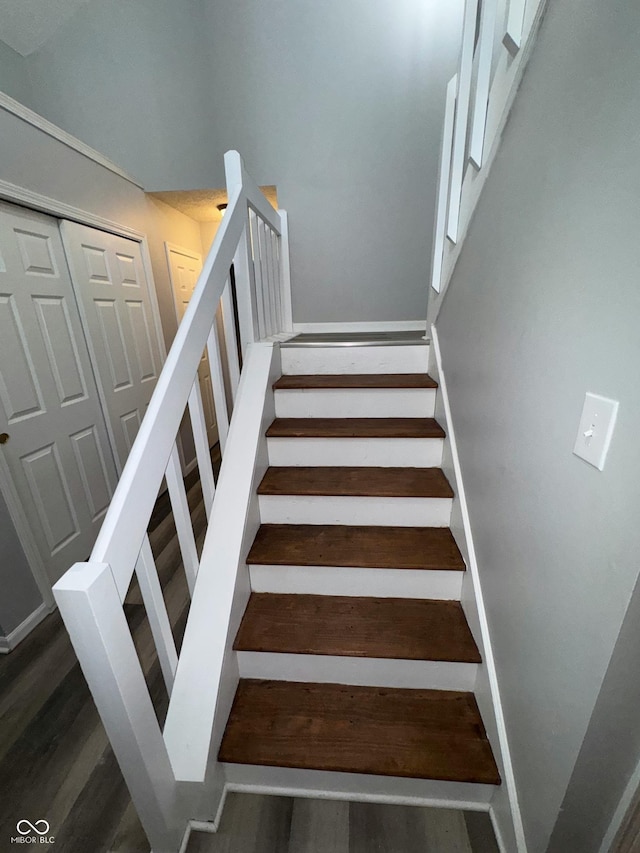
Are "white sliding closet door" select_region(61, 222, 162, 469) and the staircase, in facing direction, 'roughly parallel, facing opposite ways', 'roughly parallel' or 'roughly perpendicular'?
roughly perpendicular

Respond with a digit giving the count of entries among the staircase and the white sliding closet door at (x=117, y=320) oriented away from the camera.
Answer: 0

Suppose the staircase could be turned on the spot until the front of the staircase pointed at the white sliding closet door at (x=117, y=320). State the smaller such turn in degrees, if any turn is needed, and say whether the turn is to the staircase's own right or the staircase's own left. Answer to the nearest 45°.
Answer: approximately 135° to the staircase's own right

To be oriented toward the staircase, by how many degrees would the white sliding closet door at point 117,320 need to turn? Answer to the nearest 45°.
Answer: approximately 45° to its right

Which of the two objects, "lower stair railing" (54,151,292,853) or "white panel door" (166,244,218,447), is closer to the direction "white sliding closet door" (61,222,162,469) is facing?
the lower stair railing

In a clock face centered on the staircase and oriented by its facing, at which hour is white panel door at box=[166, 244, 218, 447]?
The white panel door is roughly at 5 o'clock from the staircase.

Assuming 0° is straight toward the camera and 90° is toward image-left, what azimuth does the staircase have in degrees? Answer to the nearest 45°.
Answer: approximately 0°

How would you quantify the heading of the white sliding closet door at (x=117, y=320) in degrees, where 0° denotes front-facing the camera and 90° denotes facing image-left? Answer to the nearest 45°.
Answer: approximately 315°
